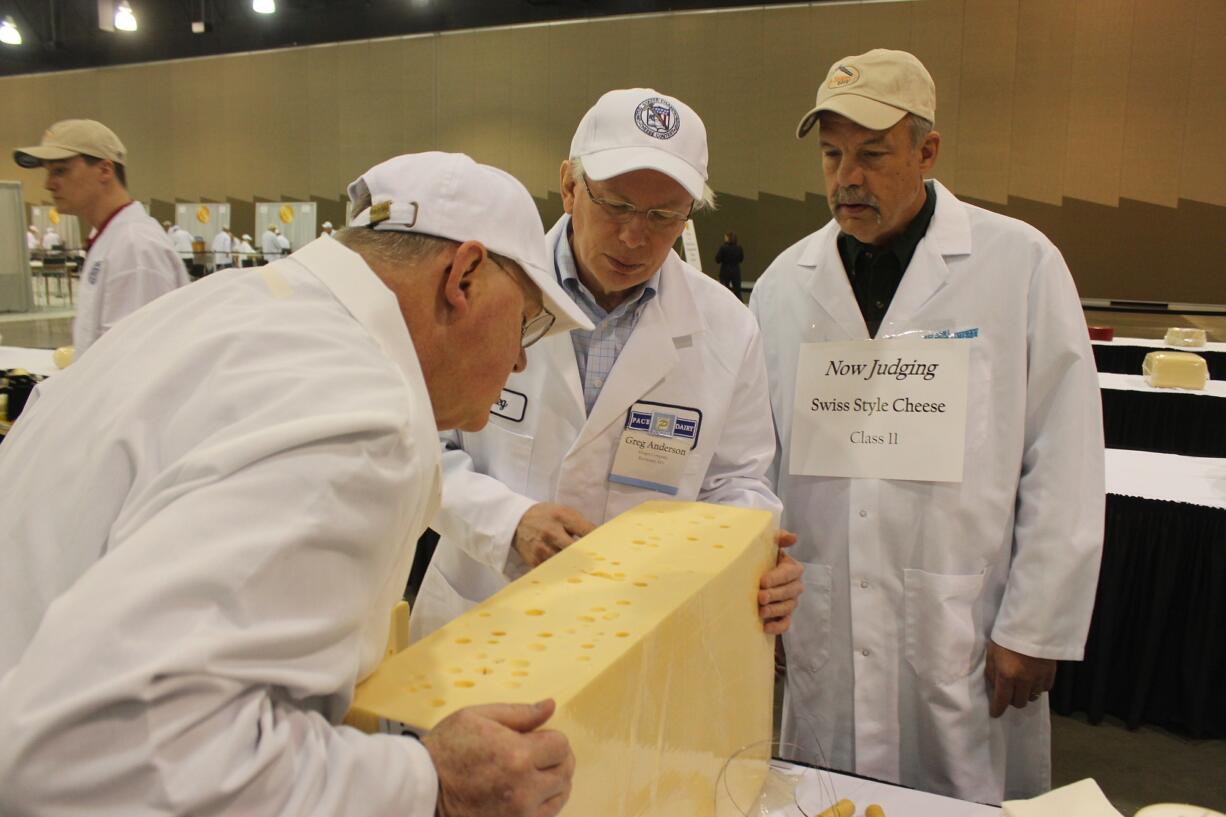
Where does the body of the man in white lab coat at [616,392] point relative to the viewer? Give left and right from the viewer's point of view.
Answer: facing the viewer

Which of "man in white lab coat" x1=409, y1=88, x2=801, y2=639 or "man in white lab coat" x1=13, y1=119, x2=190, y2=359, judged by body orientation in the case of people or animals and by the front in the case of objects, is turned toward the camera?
"man in white lab coat" x1=409, y1=88, x2=801, y2=639

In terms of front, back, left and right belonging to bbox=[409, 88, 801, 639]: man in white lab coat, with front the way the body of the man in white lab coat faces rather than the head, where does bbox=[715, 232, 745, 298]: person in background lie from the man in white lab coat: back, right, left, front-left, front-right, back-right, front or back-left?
back

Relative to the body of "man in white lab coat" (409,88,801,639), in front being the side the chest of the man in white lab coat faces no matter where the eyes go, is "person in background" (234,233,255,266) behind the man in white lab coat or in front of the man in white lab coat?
behind

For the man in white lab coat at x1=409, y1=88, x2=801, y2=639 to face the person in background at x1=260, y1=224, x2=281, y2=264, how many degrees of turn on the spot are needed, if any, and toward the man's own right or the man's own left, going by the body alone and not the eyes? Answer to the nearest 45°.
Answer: approximately 180°

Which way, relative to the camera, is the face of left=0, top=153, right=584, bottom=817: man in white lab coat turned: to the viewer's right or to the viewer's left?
to the viewer's right

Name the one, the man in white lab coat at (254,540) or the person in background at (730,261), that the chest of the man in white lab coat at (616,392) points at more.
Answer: the man in white lab coat

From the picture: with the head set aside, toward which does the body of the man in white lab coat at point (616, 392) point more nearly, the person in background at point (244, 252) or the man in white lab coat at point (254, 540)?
the man in white lab coat

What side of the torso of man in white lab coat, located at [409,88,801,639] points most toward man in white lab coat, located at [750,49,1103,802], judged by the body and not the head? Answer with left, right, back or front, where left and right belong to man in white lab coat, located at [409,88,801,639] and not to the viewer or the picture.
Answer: left

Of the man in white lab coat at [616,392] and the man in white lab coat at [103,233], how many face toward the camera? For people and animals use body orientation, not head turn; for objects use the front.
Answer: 1
